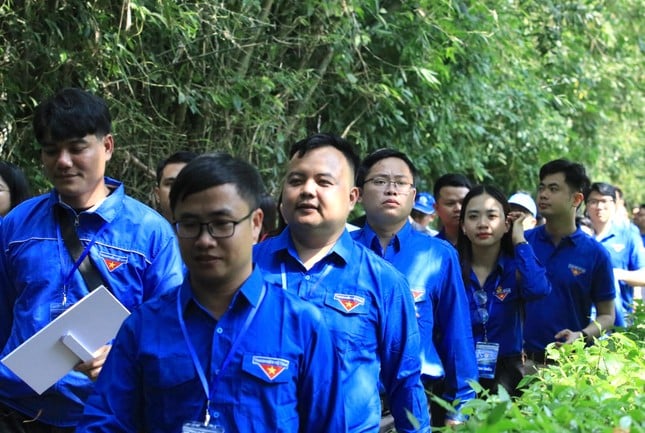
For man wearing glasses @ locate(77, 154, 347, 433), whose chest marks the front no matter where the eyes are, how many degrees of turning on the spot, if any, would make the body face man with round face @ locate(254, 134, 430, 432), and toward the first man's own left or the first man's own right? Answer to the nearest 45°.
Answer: approximately 135° to the first man's own left

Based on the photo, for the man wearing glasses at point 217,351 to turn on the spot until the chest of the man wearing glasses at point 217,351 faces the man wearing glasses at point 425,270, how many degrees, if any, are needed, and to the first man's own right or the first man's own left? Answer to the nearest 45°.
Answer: approximately 135° to the first man's own left

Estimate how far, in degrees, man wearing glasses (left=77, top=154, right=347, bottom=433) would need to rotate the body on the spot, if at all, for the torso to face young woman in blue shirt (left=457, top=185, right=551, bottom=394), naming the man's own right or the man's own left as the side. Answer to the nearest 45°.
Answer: approximately 135° to the man's own left

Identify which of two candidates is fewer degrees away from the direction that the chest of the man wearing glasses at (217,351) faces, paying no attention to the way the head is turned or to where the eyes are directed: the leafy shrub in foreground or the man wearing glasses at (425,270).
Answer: the leafy shrub in foreground

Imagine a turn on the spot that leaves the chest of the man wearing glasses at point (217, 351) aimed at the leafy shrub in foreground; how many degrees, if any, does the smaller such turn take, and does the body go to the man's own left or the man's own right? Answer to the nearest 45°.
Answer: approximately 90° to the man's own left

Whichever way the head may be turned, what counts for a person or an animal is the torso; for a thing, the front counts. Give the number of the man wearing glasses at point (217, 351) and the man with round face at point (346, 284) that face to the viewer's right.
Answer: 0

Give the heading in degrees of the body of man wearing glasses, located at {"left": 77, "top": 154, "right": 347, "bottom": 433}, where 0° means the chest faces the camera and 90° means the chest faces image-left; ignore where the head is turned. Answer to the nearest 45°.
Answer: approximately 0°
